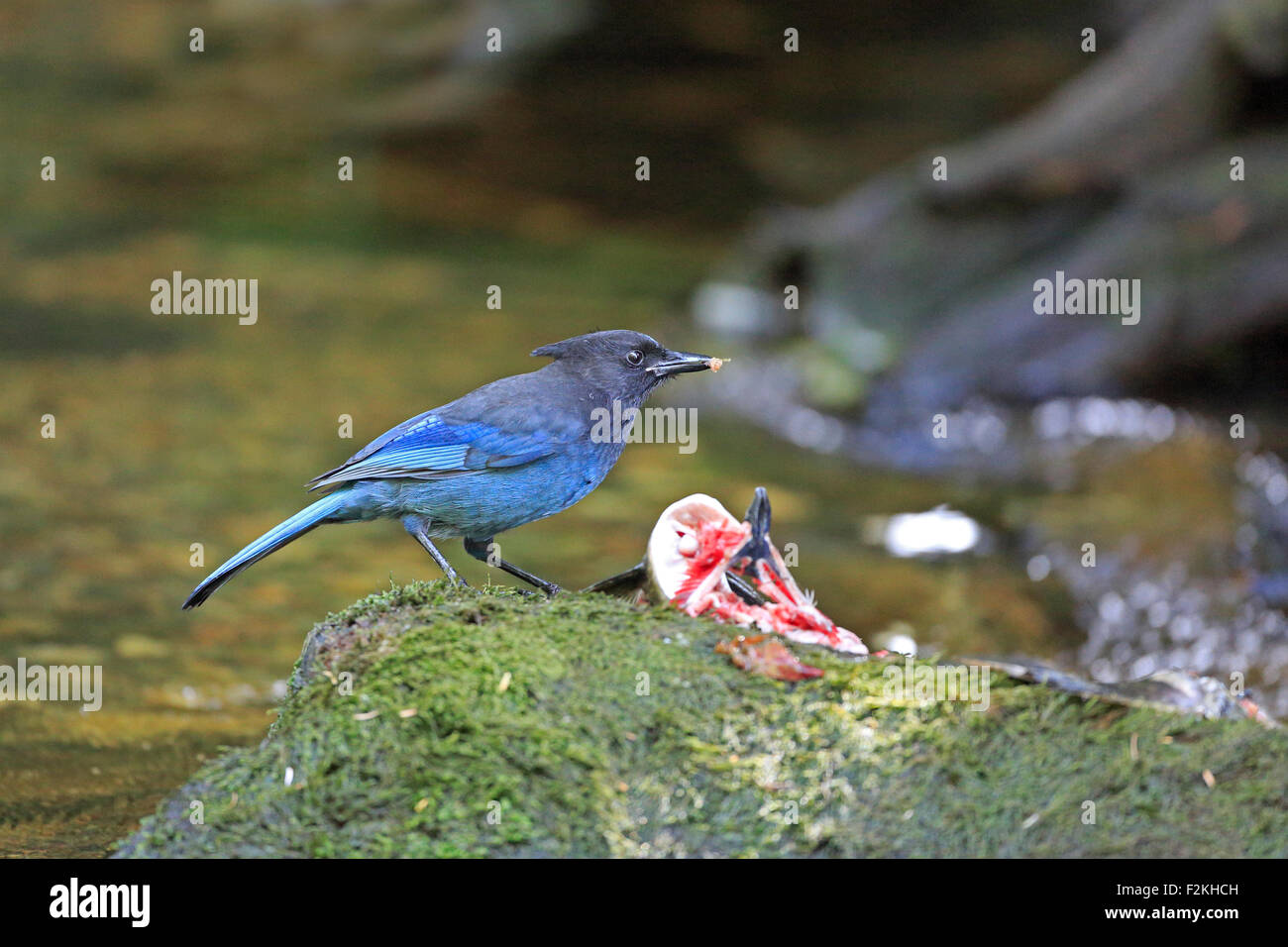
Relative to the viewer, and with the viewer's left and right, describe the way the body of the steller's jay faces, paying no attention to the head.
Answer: facing to the right of the viewer
